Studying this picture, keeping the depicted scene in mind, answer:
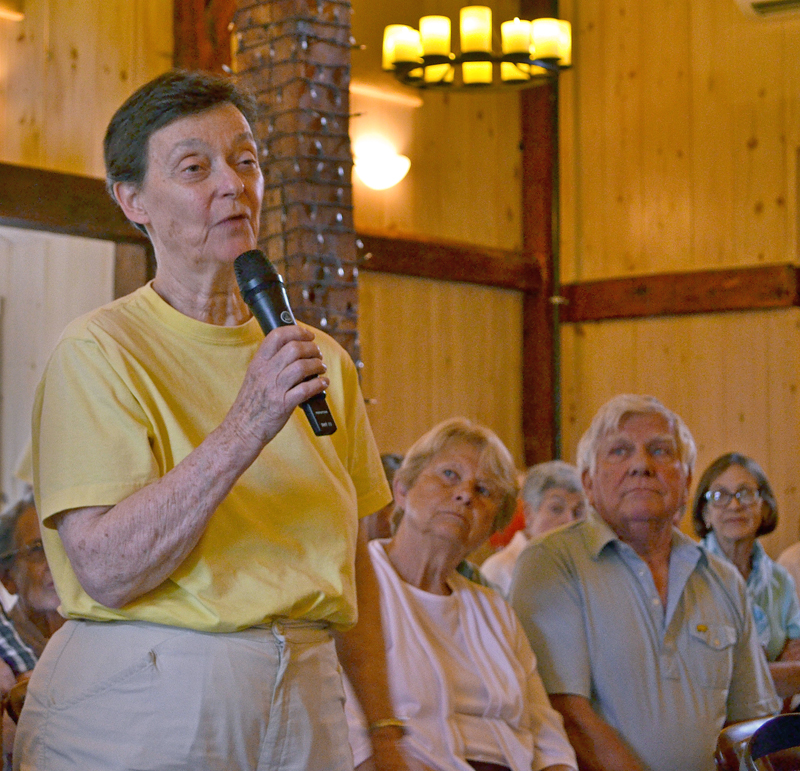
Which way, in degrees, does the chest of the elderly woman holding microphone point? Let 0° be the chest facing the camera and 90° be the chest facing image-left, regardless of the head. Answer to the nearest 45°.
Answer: approximately 315°

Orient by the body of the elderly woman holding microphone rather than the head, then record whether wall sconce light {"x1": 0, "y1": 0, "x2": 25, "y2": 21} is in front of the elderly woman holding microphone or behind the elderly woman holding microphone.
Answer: behind

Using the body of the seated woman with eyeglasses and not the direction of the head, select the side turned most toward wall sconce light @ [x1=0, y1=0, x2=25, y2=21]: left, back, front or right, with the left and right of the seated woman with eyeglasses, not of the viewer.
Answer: right

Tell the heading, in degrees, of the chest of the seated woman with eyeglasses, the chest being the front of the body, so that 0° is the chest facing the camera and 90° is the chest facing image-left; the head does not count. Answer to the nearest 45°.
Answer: approximately 0°

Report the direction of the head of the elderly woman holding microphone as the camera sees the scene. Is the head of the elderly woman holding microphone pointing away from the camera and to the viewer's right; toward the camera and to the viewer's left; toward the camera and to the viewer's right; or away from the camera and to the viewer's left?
toward the camera and to the viewer's right

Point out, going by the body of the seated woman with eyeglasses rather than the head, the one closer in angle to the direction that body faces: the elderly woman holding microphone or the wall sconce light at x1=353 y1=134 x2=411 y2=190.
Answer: the elderly woman holding microphone

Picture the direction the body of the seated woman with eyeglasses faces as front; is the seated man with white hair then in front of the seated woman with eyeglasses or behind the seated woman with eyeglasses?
in front

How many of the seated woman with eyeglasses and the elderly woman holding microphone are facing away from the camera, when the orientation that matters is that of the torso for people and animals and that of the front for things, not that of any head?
0

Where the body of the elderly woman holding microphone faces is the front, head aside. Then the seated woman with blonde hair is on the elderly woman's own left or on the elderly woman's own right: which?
on the elderly woman's own left

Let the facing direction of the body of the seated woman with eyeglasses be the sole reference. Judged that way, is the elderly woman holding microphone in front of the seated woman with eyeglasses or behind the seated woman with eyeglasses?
in front

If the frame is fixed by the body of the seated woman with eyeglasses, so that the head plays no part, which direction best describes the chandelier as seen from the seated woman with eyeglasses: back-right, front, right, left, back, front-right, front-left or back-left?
back-right

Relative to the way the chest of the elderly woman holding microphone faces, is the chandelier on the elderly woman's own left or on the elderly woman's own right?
on the elderly woman's own left
